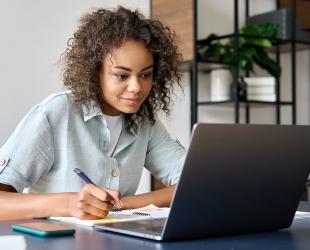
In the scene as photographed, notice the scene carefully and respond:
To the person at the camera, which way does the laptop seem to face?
facing away from the viewer and to the left of the viewer

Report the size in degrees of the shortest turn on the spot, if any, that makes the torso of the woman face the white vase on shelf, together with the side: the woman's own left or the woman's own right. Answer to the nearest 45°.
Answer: approximately 90° to the woman's own left

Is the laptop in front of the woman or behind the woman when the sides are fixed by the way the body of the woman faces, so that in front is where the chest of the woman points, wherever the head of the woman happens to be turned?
in front

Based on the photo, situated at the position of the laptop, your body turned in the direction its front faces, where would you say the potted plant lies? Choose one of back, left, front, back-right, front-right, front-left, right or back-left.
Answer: front-right

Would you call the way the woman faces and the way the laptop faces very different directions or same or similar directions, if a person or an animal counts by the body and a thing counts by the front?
very different directions

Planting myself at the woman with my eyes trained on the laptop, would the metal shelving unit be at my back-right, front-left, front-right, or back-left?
back-left

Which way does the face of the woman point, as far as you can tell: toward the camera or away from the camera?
toward the camera

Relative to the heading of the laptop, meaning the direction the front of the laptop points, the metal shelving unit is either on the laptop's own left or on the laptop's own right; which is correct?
on the laptop's own right

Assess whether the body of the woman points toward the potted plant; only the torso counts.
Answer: no

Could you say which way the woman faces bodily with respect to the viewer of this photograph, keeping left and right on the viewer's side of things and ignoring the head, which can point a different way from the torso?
facing the viewer and to the right of the viewer
